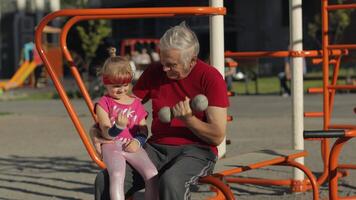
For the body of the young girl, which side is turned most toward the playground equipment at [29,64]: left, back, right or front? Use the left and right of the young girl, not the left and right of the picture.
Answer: back

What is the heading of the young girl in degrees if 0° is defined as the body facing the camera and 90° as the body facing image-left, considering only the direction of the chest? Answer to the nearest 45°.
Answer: approximately 0°

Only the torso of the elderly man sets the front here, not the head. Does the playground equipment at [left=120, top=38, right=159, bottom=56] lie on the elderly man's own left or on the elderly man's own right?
on the elderly man's own right

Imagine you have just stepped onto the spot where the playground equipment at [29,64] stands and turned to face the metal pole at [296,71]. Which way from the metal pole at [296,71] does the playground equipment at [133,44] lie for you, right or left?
left

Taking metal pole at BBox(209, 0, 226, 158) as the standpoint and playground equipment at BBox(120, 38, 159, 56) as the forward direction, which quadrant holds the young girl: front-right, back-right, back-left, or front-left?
back-left

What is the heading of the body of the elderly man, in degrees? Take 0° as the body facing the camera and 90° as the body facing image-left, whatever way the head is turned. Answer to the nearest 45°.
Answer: approximately 45°

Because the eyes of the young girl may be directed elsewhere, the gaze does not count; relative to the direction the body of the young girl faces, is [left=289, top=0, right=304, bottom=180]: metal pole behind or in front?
behind

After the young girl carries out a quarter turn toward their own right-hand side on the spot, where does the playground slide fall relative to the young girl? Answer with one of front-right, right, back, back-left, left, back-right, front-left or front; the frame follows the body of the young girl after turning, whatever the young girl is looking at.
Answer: right

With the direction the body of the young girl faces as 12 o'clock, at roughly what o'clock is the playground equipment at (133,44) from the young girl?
The playground equipment is roughly at 6 o'clock from the young girl.

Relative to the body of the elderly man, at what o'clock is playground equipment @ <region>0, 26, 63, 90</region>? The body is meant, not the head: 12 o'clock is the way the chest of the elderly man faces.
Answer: The playground equipment is roughly at 4 o'clock from the elderly man.
